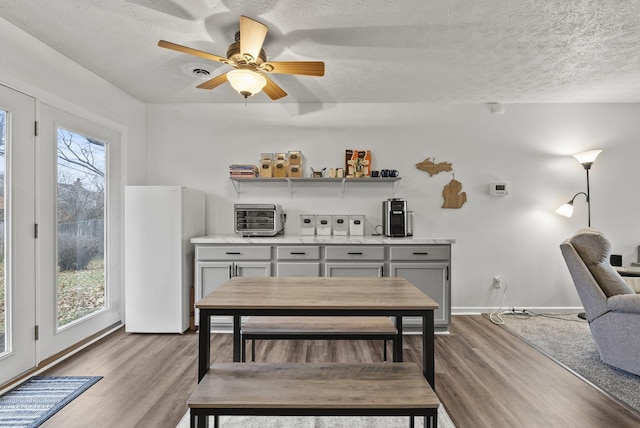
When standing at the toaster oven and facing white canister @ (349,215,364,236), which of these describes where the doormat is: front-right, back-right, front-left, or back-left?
back-right

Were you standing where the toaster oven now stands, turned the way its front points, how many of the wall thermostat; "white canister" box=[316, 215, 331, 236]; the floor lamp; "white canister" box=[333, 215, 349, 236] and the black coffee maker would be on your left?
5

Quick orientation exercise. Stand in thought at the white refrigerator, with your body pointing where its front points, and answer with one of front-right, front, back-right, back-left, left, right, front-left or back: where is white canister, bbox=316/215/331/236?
left

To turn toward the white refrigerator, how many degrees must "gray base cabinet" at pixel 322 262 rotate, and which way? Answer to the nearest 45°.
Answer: approximately 90° to its right

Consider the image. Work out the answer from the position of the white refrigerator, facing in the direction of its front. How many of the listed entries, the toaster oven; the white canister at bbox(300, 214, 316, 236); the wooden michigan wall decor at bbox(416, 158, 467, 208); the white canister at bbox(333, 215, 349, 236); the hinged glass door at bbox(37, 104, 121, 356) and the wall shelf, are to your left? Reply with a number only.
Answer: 5

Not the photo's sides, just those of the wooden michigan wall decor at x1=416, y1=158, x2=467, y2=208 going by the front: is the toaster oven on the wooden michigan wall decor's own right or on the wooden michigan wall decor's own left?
on the wooden michigan wall decor's own right

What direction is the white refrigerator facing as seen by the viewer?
toward the camera

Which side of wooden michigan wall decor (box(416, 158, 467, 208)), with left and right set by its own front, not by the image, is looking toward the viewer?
front

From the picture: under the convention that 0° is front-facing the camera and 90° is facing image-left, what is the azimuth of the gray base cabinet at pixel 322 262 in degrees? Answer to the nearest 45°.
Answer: approximately 0°

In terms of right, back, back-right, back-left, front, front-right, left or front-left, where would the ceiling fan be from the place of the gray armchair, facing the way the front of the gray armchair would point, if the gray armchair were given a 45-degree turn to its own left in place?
back-right

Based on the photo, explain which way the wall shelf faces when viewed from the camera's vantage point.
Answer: facing the viewer

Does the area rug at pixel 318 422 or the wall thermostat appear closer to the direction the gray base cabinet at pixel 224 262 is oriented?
the area rug

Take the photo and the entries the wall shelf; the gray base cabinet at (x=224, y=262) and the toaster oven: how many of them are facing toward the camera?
3
